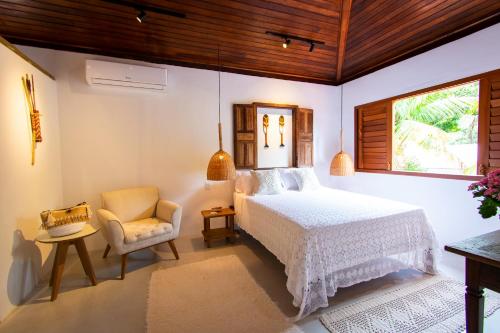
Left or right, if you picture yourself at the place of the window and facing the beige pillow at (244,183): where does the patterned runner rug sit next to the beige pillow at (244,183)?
left

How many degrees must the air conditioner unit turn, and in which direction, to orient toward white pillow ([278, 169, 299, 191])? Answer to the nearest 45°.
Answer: approximately 45° to its left

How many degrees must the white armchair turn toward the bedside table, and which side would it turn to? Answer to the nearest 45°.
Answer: approximately 45° to its left

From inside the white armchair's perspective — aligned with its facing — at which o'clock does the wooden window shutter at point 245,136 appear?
The wooden window shutter is roughly at 10 o'clock from the white armchair.

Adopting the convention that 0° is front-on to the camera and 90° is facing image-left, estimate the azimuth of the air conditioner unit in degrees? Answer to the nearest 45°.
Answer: approximately 315°

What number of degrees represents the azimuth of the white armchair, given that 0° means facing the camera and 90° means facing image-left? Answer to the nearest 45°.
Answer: approximately 315°

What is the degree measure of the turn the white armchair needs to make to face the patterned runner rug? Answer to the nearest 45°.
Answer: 0° — it already faces it

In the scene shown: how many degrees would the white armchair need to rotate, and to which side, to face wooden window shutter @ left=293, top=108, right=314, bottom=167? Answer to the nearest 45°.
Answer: approximately 45° to its left
